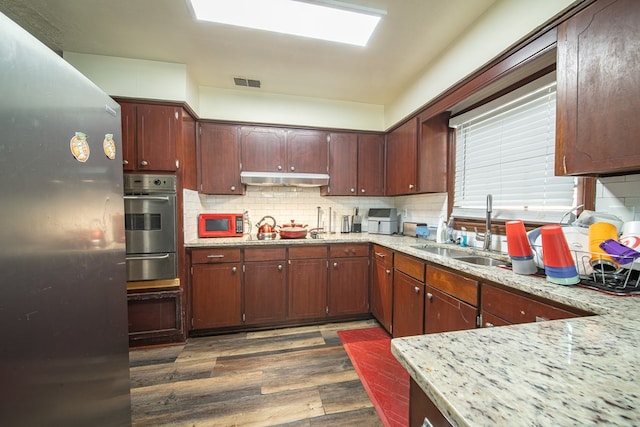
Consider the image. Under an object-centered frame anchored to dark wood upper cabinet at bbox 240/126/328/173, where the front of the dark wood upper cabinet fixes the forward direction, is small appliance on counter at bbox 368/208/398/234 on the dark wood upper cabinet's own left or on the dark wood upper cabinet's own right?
on the dark wood upper cabinet's own left

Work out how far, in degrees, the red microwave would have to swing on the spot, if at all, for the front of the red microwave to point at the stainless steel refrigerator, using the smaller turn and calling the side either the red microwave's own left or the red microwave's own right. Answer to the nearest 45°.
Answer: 0° — it already faces it

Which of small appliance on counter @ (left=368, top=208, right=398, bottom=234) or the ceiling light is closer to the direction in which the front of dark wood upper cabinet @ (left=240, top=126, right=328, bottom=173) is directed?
the ceiling light

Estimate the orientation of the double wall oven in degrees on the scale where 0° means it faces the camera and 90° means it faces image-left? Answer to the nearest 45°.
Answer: approximately 0°

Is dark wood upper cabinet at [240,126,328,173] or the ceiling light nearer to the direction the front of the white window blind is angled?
the ceiling light

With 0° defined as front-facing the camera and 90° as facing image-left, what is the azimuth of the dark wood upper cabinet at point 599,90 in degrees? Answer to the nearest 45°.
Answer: approximately 45°

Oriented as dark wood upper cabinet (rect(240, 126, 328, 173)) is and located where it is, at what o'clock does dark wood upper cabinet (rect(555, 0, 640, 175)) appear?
dark wood upper cabinet (rect(555, 0, 640, 175)) is roughly at 11 o'clock from dark wood upper cabinet (rect(240, 126, 328, 173)).

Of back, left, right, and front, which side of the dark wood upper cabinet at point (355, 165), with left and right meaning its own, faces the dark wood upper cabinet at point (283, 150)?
right

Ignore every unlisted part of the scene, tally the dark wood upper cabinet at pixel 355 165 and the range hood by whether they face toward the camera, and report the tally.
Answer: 2

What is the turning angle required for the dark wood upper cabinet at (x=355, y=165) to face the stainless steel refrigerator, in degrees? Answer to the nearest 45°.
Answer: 0° — it already faces it

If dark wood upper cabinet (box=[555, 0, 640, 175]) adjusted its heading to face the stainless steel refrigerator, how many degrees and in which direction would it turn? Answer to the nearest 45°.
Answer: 0° — it already faces it

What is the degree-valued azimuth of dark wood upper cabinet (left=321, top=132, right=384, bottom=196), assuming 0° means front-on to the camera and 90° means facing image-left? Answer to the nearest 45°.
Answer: approximately 0°

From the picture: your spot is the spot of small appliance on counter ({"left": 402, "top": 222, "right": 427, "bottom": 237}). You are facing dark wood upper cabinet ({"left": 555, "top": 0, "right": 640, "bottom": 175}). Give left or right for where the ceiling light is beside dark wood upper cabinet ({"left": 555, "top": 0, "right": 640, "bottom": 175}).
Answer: right

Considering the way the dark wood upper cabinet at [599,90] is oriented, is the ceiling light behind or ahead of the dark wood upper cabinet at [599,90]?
ahead

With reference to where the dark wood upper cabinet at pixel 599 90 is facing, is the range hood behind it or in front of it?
in front
